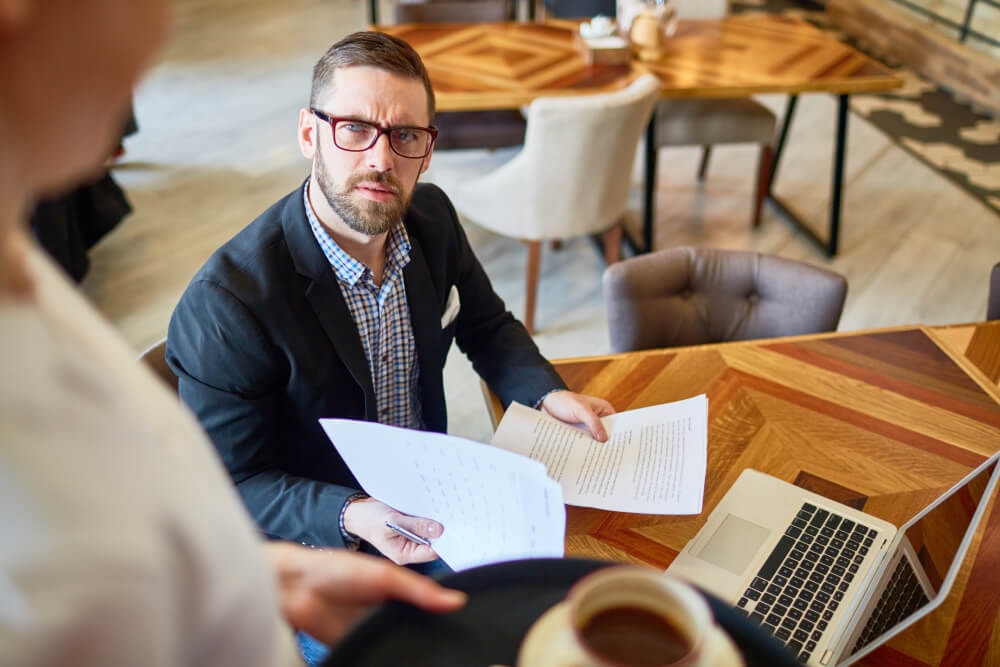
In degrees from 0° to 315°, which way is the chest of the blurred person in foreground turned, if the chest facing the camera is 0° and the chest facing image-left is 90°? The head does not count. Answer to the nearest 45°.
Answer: approximately 270°

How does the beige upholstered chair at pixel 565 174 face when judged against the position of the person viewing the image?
facing away from the viewer and to the left of the viewer

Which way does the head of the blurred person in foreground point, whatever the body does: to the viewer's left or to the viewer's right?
to the viewer's right

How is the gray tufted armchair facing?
toward the camera

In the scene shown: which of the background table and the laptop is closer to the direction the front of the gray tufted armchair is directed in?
the laptop

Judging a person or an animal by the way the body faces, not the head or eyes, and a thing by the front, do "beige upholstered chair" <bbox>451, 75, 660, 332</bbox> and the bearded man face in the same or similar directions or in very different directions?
very different directions

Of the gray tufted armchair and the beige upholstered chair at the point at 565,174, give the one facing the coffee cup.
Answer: the gray tufted armchair

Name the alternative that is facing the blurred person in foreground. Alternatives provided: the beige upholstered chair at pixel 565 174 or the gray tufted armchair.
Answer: the gray tufted armchair

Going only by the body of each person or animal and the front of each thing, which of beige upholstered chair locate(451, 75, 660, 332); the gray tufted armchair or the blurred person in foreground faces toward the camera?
the gray tufted armchair

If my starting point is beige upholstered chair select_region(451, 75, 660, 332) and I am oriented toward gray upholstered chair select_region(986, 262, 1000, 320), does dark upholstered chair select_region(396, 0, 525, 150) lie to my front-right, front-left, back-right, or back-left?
back-left

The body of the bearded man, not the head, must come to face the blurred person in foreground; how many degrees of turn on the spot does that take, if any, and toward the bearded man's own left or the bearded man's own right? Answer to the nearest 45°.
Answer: approximately 45° to the bearded man's own right

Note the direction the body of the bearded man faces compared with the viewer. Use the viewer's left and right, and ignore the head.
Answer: facing the viewer and to the right of the viewer

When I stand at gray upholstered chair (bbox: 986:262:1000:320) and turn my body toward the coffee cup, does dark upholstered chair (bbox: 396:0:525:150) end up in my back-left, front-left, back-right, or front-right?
back-right

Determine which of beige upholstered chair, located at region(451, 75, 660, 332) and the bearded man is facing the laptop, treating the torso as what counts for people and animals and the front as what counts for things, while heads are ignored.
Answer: the bearded man

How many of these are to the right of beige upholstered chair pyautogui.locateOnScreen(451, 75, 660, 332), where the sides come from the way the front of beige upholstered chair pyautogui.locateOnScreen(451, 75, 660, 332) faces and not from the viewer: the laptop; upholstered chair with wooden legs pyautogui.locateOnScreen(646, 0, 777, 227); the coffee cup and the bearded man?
1
